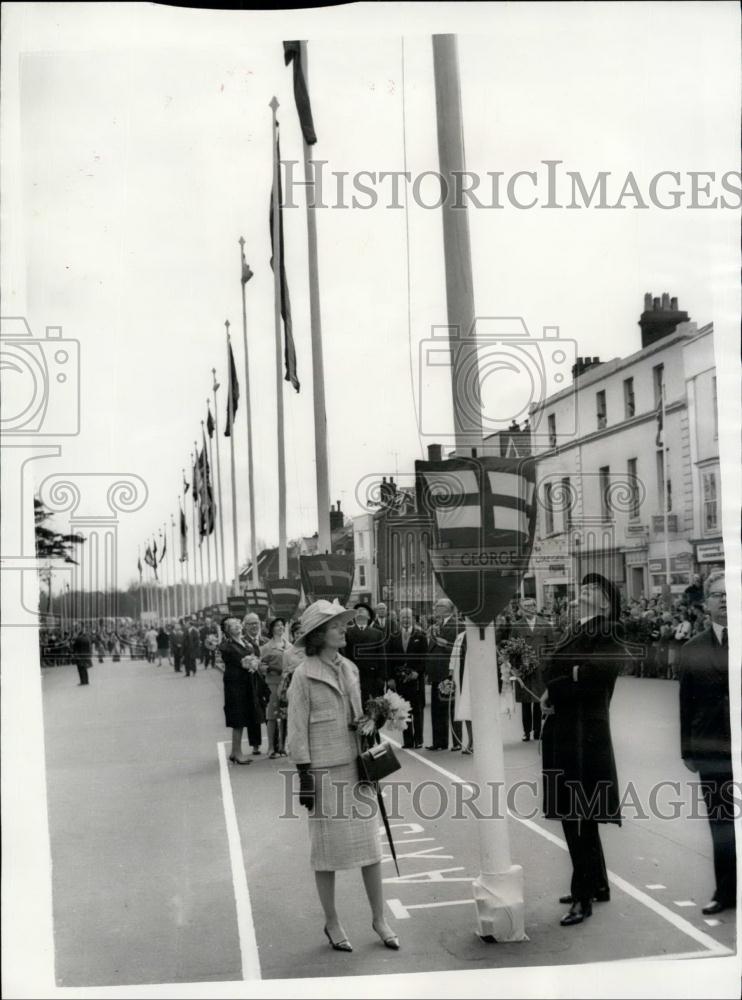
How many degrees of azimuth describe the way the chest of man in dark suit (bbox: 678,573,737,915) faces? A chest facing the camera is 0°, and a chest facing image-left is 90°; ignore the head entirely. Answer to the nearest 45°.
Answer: approximately 0°

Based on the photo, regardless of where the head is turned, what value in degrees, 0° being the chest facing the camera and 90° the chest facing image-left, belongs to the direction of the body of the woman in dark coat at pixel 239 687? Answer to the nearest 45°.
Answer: approximately 315°

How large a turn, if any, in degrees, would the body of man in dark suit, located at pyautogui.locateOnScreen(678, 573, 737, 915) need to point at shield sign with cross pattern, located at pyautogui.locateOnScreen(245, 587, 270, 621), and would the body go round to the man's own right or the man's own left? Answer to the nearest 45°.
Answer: approximately 90° to the man's own right

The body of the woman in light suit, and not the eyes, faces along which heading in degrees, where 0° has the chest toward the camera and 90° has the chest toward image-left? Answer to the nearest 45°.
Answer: approximately 315°
